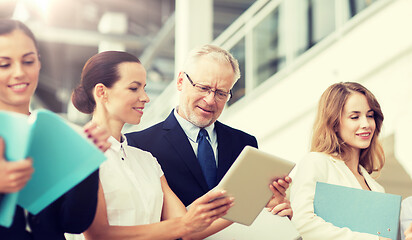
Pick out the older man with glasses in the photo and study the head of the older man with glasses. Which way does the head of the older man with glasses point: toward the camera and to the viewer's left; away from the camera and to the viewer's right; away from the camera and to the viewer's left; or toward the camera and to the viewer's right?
toward the camera and to the viewer's right

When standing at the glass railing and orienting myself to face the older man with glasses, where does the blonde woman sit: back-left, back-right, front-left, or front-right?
front-left

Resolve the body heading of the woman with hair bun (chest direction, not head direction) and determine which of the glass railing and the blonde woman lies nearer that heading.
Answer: the blonde woman

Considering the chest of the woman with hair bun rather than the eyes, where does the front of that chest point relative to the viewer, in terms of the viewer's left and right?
facing the viewer and to the right of the viewer

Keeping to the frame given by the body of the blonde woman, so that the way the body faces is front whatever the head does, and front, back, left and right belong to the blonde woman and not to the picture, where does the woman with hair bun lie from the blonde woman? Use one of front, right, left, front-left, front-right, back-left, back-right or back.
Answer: right

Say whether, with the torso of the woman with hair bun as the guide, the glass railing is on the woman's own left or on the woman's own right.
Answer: on the woman's own left
